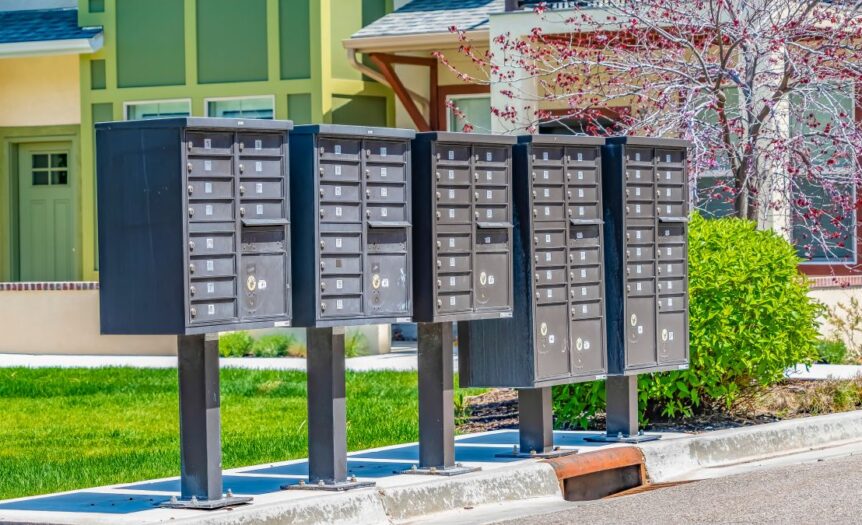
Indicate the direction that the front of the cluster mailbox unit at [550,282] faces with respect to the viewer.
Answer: facing the viewer and to the right of the viewer

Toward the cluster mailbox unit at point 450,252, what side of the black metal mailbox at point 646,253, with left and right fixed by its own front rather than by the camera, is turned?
right

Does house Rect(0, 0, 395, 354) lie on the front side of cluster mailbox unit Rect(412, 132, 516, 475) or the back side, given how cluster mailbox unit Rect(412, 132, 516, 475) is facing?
on the back side

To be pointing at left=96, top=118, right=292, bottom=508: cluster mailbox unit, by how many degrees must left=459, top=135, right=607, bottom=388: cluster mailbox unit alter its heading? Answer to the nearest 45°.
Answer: approximately 90° to its right

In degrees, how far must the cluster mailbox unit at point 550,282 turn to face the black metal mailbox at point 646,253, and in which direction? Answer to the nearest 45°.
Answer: approximately 90° to its left

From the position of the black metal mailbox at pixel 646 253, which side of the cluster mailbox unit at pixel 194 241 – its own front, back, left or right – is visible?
left

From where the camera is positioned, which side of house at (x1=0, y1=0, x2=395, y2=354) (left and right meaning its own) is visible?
front
